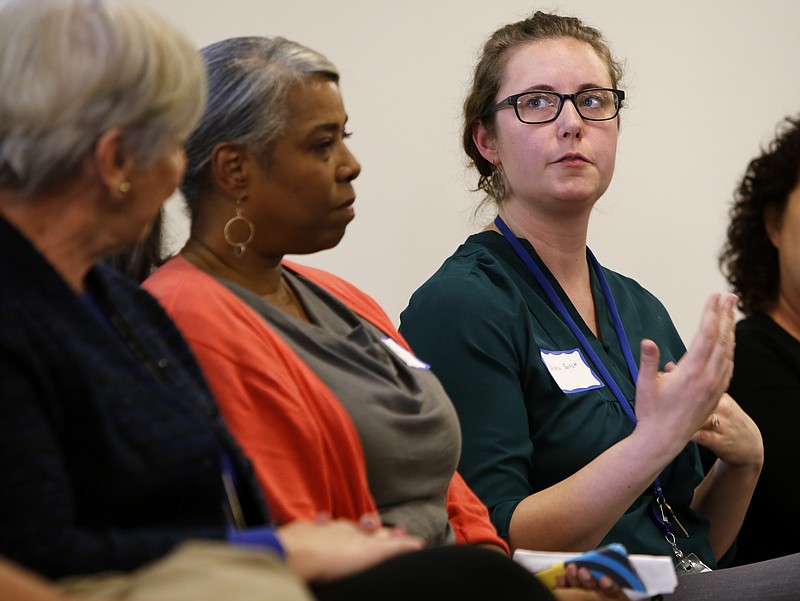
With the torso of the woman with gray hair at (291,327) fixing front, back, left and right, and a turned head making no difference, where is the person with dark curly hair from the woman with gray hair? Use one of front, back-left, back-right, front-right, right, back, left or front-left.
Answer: left

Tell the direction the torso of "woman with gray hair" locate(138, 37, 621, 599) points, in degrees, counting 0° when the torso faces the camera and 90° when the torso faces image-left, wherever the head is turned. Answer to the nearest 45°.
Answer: approximately 315°

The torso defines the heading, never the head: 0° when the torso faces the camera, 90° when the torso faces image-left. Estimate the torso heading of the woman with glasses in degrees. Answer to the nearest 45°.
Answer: approximately 315°

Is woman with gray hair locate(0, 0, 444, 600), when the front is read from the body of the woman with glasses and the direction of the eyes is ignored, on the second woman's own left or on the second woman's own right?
on the second woman's own right

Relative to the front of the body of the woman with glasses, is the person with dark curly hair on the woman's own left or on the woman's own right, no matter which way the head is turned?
on the woman's own left

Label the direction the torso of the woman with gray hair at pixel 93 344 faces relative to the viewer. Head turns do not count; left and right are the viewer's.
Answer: facing to the right of the viewer

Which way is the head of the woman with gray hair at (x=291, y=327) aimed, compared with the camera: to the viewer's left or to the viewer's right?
to the viewer's right
